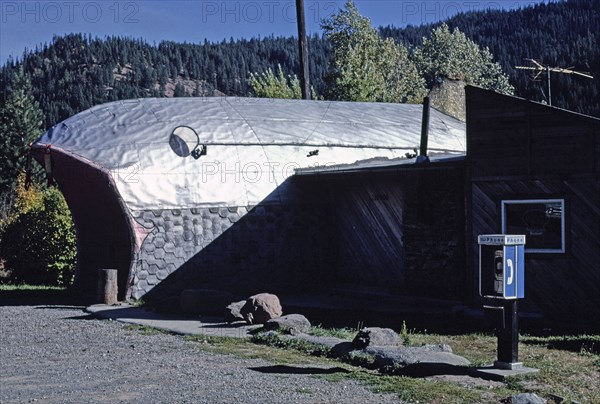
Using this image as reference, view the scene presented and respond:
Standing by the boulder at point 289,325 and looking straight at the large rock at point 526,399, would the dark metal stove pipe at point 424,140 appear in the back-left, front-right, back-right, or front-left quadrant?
back-left

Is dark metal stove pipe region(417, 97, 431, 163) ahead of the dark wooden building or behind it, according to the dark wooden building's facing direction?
behind

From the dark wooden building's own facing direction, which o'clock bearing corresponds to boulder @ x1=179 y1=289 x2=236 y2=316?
The boulder is roughly at 3 o'clock from the dark wooden building.

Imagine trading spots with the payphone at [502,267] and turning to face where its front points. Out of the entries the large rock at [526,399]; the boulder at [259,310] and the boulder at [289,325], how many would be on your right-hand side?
2

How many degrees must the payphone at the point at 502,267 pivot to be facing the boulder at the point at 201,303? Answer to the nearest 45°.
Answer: approximately 90° to its right

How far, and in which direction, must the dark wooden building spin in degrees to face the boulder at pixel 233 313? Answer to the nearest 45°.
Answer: approximately 90° to its right

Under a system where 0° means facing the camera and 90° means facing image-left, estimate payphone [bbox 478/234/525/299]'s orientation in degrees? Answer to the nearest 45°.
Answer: approximately 45°

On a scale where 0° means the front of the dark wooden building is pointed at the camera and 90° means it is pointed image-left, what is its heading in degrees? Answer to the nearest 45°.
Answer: approximately 0°

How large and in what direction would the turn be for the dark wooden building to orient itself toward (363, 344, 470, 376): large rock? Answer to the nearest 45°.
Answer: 0° — it already faces it

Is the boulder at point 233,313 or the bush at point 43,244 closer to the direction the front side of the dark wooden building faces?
the boulder

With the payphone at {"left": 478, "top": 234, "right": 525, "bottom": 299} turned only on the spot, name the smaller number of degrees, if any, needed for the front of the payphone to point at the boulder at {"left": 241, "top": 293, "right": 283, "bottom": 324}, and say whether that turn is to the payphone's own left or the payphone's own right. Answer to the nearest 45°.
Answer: approximately 90° to the payphone's own right

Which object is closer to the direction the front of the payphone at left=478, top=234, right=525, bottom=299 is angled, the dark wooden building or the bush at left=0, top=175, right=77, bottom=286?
the bush

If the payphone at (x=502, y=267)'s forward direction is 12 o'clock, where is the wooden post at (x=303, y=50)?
The wooden post is roughly at 4 o'clock from the payphone.
